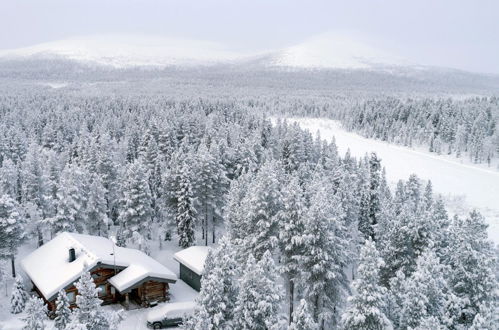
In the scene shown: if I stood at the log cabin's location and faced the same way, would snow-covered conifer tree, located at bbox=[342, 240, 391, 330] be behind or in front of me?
in front

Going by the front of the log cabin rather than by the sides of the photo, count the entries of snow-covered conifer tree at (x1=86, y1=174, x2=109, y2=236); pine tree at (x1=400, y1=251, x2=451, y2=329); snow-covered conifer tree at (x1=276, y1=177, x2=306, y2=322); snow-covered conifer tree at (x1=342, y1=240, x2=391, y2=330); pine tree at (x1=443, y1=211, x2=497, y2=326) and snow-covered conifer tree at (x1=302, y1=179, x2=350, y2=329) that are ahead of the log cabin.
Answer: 5

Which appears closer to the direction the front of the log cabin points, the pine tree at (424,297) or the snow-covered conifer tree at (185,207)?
the pine tree

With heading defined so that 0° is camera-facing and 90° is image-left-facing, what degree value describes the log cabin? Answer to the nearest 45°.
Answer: approximately 315°

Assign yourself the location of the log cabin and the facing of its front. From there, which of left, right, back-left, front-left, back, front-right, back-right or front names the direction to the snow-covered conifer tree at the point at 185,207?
left
